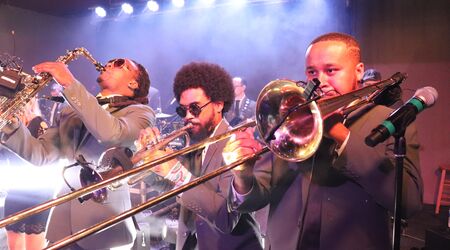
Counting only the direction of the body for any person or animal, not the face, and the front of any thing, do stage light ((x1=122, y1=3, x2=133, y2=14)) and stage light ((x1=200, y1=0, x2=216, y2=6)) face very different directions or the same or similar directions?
same or similar directions

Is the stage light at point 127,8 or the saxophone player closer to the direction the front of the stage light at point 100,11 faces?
the saxophone player

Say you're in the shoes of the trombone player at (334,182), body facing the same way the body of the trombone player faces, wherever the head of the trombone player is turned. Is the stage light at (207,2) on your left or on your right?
on your right

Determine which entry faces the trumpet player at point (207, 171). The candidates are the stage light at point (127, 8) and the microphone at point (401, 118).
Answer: the stage light

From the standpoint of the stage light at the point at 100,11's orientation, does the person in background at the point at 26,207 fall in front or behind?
in front

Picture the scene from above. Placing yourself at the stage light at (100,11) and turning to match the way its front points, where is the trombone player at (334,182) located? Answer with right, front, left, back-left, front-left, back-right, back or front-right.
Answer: front

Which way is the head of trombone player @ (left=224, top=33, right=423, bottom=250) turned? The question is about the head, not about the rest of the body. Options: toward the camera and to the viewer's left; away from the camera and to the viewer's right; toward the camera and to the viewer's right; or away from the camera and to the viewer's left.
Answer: toward the camera and to the viewer's left

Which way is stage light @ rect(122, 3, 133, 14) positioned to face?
toward the camera

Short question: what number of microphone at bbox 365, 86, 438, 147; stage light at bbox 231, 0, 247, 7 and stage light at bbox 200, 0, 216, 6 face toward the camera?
2

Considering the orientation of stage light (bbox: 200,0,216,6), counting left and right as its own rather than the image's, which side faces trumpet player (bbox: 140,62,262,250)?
front

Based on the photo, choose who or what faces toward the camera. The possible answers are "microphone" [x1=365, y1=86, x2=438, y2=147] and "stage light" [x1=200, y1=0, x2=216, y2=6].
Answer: the stage light

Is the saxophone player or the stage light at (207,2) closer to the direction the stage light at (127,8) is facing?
the saxophone player

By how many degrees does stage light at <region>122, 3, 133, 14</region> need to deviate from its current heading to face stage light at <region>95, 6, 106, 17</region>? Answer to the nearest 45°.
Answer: approximately 135° to its right
